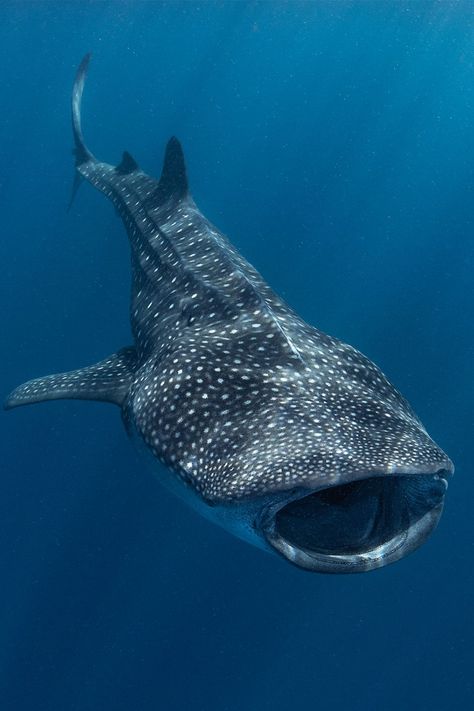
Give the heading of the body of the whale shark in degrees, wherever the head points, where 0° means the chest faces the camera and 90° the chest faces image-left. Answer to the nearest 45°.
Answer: approximately 315°
